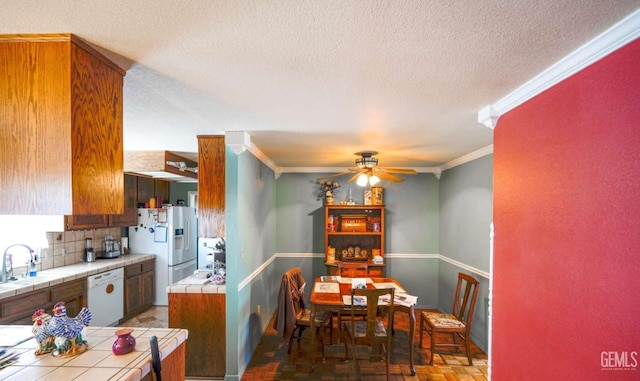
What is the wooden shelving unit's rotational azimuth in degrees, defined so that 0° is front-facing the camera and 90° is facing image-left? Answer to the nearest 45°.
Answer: approximately 0°

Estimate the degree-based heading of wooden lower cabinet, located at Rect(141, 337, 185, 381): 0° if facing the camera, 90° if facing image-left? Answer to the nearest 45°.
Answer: approximately 315°

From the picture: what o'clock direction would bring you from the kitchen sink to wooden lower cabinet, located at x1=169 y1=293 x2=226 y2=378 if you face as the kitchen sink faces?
The wooden lower cabinet is roughly at 12 o'clock from the kitchen sink.

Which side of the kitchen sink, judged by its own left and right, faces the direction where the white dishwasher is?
left
